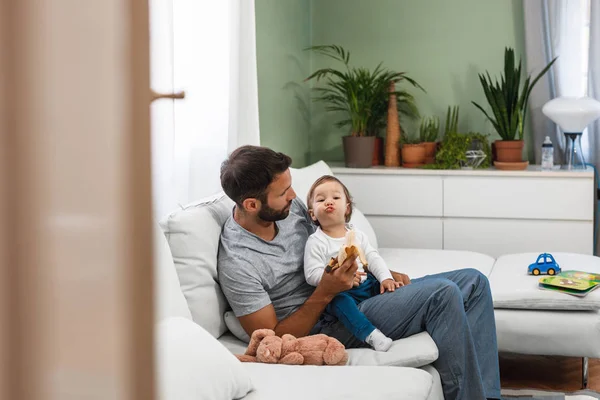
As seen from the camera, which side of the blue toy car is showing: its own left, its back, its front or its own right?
left

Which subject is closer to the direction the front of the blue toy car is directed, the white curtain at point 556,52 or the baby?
the baby

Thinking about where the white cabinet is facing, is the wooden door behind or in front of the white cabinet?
in front

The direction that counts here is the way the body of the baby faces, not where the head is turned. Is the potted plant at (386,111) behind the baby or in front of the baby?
behind

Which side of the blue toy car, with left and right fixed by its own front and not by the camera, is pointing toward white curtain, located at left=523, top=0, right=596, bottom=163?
right

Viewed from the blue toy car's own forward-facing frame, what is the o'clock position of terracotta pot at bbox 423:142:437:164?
The terracotta pot is roughly at 2 o'clock from the blue toy car.

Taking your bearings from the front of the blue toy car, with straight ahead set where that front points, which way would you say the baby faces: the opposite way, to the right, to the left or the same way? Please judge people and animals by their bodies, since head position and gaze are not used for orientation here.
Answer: to the left

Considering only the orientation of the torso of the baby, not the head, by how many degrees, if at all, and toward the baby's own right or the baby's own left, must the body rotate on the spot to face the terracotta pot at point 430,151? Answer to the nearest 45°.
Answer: approximately 180°

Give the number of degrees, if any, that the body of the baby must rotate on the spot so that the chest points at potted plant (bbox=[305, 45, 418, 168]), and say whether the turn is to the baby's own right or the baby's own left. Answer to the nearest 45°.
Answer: approximately 180°

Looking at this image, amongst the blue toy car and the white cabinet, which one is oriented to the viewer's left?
the blue toy car

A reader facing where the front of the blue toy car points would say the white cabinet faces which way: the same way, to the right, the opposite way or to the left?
to the left

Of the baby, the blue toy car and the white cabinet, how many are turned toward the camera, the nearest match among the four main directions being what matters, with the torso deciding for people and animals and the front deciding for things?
2
